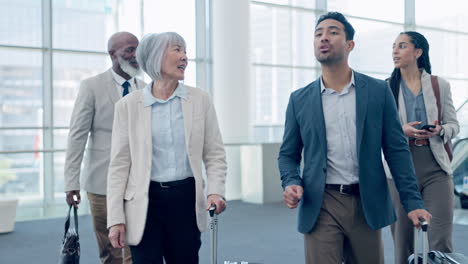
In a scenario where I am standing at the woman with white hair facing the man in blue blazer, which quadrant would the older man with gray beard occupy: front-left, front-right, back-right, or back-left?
back-left

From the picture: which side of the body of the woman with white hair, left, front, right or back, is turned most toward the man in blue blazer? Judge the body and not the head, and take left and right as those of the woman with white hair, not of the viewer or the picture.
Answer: left

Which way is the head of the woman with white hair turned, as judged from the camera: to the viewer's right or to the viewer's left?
to the viewer's right

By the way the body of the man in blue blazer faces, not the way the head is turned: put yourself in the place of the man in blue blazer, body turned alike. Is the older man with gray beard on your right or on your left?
on your right

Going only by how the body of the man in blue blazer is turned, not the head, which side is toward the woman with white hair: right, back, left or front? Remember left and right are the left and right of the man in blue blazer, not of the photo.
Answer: right

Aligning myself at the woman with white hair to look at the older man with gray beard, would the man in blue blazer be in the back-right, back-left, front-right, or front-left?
back-right

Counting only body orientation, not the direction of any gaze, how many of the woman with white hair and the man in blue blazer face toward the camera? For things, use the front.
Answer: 2
